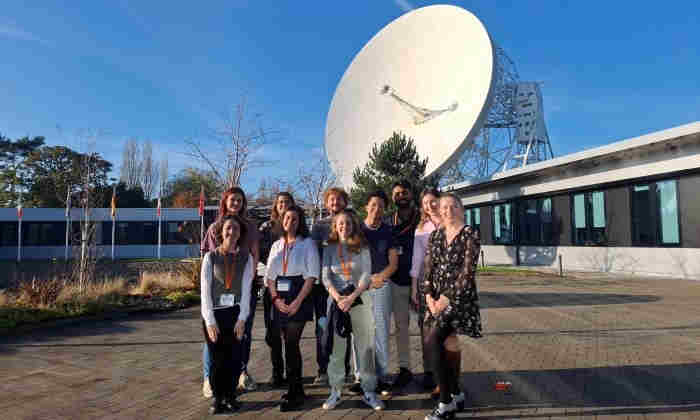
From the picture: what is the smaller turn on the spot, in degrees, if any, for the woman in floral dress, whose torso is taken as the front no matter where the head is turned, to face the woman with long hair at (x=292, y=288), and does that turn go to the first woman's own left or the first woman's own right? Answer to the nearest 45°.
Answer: approximately 45° to the first woman's own right

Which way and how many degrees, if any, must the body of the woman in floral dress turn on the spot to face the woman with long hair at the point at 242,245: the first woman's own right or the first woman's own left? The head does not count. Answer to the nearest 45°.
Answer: approximately 45° to the first woman's own right

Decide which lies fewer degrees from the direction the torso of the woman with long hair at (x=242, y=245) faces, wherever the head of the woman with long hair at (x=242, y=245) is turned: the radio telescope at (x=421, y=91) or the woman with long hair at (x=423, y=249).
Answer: the woman with long hair

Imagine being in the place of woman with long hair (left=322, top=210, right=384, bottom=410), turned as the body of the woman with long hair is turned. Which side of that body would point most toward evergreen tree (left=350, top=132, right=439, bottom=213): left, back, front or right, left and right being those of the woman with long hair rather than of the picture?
back

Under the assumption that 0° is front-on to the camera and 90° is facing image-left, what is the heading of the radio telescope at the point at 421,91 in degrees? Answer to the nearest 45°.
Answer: approximately 45°

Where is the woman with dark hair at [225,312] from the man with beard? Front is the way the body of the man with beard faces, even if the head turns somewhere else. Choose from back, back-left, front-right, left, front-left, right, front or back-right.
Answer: front-right

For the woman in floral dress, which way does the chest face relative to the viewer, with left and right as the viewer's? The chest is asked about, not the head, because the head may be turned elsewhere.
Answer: facing the viewer and to the left of the viewer

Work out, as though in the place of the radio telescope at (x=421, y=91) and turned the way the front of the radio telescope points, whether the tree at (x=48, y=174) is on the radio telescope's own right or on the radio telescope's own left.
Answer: on the radio telescope's own right
